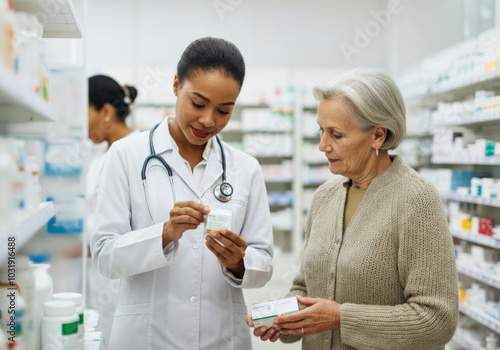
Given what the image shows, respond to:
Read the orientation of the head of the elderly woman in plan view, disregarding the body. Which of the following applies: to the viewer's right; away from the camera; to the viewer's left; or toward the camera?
to the viewer's left

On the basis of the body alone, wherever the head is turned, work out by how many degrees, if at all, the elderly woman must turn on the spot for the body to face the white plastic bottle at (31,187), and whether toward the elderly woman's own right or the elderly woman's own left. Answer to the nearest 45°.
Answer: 0° — they already face it

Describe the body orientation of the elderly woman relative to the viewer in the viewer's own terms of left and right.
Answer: facing the viewer and to the left of the viewer

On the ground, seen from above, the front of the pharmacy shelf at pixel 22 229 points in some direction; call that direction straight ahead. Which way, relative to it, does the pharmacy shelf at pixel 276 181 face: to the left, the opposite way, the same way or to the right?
to the right

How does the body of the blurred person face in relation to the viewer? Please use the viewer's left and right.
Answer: facing to the left of the viewer

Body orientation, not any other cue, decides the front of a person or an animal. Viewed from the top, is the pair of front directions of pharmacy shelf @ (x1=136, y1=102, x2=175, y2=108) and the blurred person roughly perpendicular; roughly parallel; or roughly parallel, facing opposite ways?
roughly perpendicular

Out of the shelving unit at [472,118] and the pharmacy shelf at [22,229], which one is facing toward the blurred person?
the shelving unit

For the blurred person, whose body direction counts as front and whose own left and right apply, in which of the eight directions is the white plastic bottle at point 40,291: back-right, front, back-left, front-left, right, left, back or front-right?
left

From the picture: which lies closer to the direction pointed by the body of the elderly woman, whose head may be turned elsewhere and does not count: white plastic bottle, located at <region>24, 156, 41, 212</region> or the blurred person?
the white plastic bottle

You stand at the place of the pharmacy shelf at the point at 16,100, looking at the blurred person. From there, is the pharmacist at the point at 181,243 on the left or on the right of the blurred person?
right

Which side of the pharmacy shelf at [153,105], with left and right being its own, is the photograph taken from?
front

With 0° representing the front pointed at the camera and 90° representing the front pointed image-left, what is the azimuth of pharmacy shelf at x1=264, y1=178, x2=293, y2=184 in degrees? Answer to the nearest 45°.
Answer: approximately 0°
